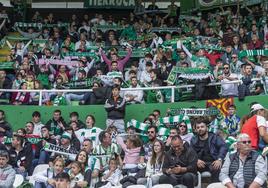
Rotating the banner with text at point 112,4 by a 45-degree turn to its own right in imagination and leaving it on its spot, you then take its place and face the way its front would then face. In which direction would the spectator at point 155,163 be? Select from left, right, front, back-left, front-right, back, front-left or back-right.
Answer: front-left

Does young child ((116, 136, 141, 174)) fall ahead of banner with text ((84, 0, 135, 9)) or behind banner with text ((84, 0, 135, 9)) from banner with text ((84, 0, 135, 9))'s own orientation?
ahead

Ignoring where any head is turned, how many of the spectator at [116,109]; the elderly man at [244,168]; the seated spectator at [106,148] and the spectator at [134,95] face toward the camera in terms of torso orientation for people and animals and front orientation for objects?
4

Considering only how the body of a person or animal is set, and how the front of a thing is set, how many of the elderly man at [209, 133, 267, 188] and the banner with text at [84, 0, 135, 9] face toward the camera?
2

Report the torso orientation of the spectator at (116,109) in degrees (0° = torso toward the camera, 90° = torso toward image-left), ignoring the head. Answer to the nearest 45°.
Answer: approximately 0°

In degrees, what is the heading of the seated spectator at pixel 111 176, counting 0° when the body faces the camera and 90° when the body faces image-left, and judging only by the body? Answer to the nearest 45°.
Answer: approximately 45°

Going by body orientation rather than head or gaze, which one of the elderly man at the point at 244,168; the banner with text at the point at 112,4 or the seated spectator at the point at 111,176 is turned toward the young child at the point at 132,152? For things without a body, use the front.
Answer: the banner with text

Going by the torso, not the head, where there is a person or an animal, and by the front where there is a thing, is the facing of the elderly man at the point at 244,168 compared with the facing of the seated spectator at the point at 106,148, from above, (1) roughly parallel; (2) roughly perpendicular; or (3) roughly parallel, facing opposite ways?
roughly parallel

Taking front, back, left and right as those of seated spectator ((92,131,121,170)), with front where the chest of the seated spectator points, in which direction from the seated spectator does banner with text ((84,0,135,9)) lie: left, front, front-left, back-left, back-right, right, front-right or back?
back

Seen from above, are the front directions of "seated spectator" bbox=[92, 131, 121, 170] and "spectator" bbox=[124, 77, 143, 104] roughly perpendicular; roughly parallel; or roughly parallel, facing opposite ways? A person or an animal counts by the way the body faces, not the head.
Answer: roughly parallel

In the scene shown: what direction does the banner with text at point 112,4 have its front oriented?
toward the camera

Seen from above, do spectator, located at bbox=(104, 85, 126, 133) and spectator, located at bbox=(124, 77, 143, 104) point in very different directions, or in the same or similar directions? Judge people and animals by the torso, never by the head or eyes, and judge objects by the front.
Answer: same or similar directions

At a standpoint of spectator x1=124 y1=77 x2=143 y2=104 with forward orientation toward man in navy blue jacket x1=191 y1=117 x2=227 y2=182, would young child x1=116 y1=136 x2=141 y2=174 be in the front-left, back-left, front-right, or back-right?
front-right
